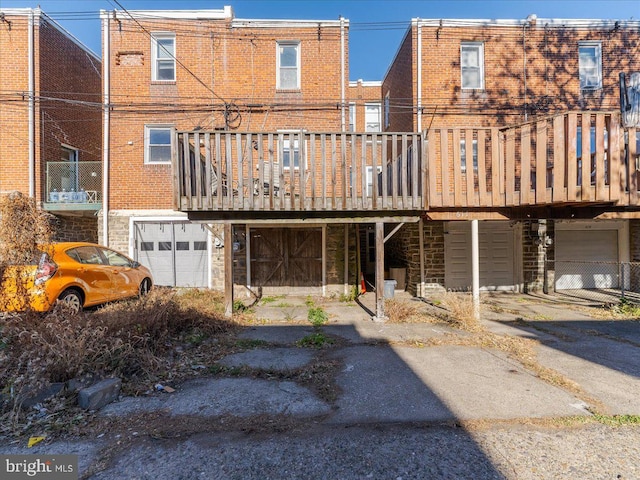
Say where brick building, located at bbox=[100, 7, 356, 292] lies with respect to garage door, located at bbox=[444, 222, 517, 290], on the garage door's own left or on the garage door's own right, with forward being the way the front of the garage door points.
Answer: on the garage door's own right

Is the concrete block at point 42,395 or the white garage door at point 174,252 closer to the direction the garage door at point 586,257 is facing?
the concrete block

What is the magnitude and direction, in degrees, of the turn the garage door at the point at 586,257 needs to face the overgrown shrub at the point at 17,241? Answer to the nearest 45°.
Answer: approximately 45° to its right

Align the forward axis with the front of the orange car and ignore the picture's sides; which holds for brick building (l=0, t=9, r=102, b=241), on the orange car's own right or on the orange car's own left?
on the orange car's own left

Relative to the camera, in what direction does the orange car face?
facing away from the viewer and to the right of the viewer
